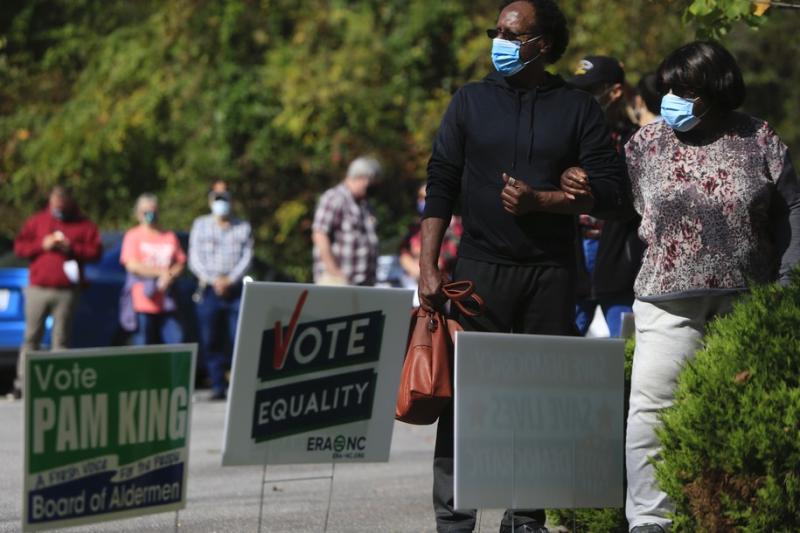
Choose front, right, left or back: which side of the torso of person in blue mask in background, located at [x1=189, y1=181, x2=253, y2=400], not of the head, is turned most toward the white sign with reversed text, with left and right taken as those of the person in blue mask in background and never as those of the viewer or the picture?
front

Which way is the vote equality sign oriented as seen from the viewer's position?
toward the camera

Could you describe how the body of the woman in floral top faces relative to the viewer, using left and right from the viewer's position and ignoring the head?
facing the viewer and to the left of the viewer

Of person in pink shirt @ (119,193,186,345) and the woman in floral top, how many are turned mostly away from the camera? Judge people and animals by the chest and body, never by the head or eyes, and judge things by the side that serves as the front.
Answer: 0

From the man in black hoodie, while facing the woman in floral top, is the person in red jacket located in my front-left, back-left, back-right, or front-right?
back-left

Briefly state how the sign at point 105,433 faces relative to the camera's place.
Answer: facing the viewer and to the right of the viewer

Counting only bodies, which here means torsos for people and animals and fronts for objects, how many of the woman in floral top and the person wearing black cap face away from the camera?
0

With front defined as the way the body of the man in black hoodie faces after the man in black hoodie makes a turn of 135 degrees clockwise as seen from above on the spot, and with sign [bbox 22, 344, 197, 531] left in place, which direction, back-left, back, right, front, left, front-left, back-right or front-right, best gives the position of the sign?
left

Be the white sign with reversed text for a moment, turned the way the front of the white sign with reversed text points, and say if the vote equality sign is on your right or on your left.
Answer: on your left

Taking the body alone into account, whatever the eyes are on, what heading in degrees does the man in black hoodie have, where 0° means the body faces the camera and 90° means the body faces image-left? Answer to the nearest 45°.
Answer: approximately 0°

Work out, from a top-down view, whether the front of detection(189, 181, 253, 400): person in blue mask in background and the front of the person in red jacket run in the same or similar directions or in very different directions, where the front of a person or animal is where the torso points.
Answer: same or similar directions

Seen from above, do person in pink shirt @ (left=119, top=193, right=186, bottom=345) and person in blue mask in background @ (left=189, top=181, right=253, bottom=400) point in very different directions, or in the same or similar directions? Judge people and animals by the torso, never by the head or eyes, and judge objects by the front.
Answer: same or similar directions
